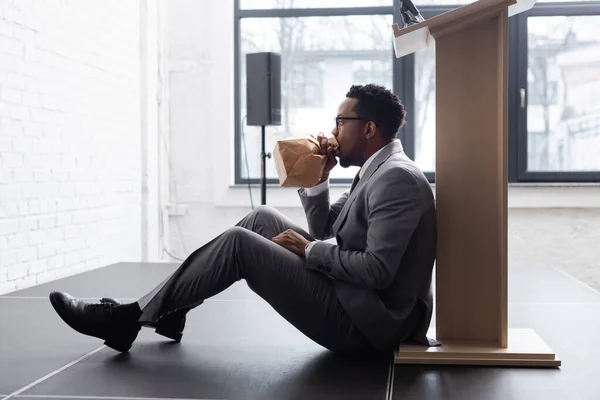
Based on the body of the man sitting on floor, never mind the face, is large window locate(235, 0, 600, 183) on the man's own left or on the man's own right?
on the man's own right

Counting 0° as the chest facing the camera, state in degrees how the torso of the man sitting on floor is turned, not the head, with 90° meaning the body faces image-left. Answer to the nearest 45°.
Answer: approximately 90°

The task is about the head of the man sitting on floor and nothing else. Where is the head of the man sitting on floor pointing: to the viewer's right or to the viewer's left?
to the viewer's left

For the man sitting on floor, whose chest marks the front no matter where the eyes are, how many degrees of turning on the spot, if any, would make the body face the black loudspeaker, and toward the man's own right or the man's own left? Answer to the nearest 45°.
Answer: approximately 90° to the man's own right
